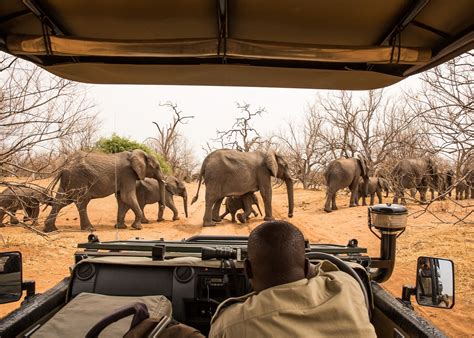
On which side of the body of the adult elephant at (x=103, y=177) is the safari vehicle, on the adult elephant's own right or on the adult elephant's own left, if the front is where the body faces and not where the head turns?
on the adult elephant's own right

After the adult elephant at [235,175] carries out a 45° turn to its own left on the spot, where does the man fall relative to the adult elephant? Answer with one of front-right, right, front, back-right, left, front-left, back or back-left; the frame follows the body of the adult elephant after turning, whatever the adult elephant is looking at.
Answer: back-right

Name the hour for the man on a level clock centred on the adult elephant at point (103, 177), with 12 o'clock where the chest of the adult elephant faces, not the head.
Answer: The man is roughly at 3 o'clock from the adult elephant.

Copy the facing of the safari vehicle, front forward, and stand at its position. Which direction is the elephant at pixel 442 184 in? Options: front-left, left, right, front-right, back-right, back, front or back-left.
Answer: front-right

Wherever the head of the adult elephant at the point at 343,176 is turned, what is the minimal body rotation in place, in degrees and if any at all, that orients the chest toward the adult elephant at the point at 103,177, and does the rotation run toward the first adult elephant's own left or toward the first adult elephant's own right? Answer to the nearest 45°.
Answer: approximately 180°

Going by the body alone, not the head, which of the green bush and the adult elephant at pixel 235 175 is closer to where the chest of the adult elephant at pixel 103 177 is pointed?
the adult elephant

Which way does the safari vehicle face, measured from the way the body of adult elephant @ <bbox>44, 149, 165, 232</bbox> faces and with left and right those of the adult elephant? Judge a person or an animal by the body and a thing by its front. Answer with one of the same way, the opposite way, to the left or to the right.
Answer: to the left

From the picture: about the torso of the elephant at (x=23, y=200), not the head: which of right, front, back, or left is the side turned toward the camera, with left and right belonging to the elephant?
right

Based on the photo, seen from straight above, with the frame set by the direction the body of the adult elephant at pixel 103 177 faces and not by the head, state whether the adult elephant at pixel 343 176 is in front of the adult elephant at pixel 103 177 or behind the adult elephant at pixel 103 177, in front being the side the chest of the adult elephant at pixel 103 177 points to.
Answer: in front

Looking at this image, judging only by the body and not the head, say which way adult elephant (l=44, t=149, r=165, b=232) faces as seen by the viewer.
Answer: to the viewer's right

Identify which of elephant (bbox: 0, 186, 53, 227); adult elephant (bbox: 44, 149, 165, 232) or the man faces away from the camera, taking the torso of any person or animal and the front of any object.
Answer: the man

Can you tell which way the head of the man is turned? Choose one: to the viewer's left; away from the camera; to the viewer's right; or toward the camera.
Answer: away from the camera
